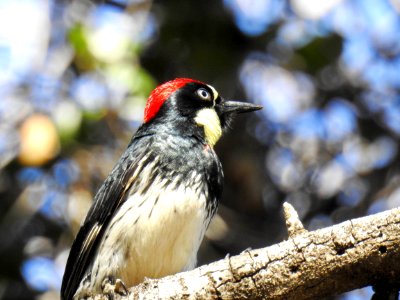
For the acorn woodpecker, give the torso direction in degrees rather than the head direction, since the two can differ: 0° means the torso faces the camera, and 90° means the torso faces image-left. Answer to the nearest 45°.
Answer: approximately 270°
